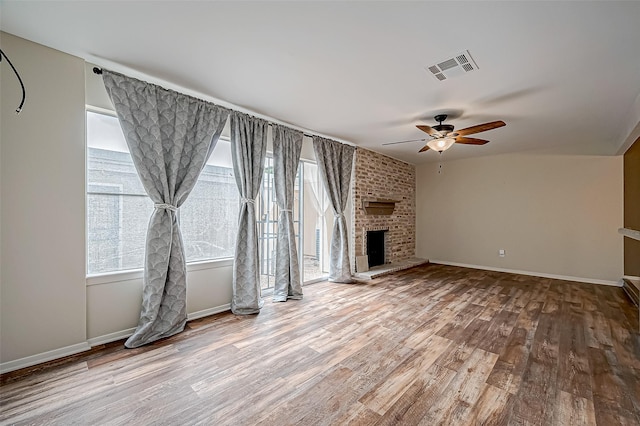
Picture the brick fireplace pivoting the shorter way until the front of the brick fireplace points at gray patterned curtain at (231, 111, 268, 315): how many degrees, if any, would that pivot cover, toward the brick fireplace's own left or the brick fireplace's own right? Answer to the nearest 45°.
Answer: approximately 90° to the brick fireplace's own right

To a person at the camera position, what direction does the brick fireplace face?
facing the viewer and to the right of the viewer

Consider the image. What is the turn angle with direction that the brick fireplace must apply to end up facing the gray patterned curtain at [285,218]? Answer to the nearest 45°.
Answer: approximately 90° to its right

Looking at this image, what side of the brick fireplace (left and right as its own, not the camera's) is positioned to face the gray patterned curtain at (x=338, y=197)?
right

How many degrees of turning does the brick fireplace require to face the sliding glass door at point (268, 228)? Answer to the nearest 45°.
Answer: approximately 90° to its right

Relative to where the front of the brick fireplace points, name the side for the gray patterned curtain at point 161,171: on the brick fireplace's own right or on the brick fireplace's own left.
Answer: on the brick fireplace's own right

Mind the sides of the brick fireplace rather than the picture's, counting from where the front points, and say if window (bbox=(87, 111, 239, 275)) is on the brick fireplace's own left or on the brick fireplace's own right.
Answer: on the brick fireplace's own right
